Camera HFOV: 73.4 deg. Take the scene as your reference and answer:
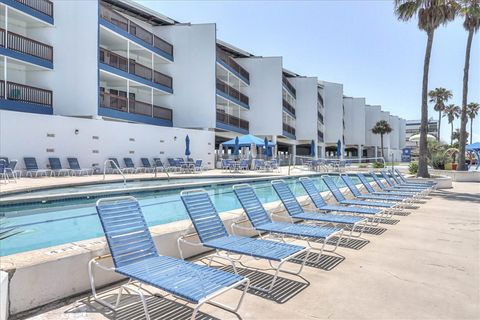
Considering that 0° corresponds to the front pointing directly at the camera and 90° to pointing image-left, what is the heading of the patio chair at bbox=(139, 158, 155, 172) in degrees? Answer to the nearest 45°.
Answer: approximately 315°

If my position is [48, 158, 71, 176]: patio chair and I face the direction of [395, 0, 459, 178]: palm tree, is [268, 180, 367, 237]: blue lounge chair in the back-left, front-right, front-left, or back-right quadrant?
front-right

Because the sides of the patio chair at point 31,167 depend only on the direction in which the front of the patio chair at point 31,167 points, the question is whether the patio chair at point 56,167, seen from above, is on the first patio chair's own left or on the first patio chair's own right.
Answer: on the first patio chair's own left

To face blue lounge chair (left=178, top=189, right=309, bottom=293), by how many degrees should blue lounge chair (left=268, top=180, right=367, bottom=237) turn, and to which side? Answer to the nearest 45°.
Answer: approximately 45° to its right

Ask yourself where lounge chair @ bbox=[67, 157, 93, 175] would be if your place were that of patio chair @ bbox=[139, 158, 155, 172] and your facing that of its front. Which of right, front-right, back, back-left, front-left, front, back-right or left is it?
right

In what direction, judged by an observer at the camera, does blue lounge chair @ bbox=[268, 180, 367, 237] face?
facing the viewer and to the right of the viewer

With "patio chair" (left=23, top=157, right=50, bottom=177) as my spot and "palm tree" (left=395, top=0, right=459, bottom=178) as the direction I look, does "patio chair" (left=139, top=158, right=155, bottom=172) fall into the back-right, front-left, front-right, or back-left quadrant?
front-left

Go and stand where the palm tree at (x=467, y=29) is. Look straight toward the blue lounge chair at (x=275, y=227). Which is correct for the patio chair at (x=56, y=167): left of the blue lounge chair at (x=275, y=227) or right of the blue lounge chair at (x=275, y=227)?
right

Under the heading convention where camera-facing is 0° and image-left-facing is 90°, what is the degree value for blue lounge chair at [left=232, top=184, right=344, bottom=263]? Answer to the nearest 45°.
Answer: approximately 315°

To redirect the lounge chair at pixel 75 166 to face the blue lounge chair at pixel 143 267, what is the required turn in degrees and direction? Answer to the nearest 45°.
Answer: approximately 45° to its right

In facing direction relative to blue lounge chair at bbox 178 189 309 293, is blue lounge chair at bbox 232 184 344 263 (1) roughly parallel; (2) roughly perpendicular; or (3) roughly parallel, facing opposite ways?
roughly parallel

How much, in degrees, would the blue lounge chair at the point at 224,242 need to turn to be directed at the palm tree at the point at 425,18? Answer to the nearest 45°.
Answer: approximately 90° to its left

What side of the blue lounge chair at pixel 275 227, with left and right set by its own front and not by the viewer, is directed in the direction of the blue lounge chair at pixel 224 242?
right
